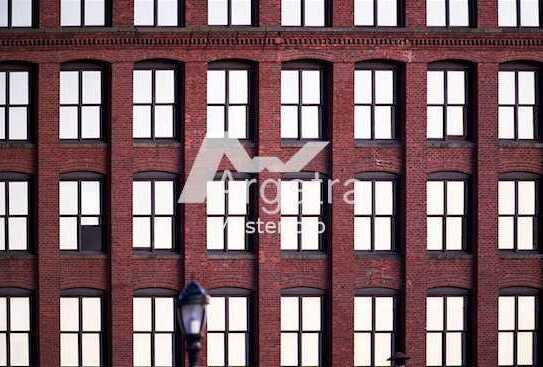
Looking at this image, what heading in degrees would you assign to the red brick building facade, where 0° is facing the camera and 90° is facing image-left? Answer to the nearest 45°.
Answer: approximately 0°

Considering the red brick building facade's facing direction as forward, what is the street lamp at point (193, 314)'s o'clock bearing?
The street lamp is roughly at 12 o'clock from the red brick building facade.
